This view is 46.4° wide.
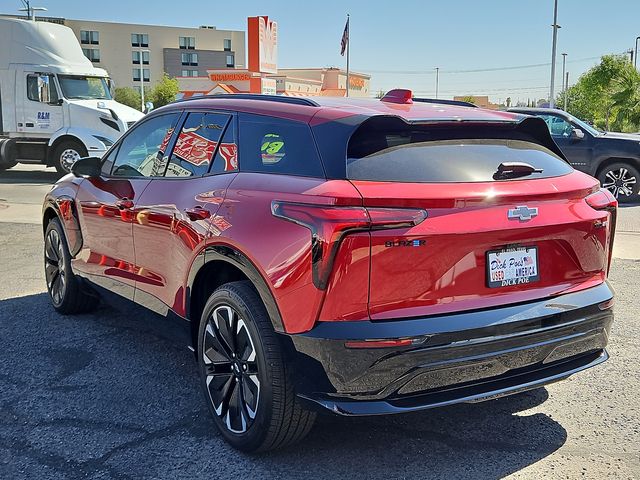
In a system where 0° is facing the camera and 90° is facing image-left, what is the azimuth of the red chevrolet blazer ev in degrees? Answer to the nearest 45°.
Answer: approximately 135°

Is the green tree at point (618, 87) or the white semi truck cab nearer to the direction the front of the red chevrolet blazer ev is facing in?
the white semi truck cab

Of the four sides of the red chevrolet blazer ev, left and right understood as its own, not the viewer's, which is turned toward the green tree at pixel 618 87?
right

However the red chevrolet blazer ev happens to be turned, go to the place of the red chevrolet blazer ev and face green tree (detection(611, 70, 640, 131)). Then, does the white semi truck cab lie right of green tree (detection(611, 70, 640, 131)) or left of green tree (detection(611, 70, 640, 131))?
left

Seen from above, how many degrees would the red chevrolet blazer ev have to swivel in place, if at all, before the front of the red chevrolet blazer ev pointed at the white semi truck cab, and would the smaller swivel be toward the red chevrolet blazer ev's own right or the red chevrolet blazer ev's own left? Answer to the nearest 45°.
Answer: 0° — it already faces it
